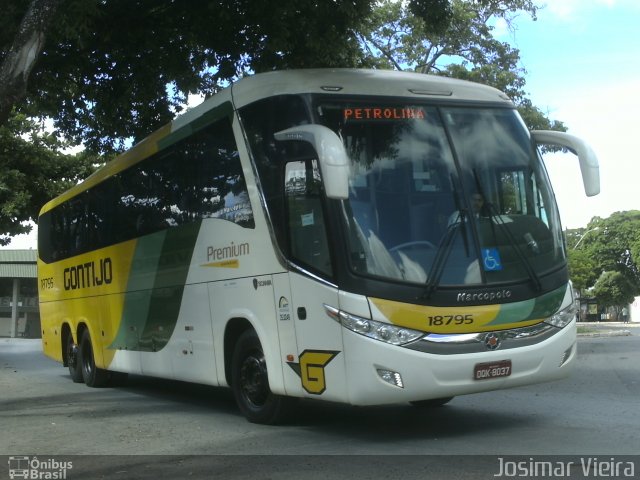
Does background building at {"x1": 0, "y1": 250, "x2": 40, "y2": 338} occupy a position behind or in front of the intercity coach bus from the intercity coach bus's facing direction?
behind

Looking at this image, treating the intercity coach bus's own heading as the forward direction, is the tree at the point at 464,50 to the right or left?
on its left

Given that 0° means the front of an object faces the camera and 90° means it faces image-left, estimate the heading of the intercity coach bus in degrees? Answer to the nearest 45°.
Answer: approximately 315°

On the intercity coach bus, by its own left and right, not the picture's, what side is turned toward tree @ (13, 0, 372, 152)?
back

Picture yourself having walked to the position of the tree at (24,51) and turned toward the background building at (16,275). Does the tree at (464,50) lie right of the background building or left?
right

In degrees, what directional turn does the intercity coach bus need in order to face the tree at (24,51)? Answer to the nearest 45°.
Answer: approximately 135° to its right
